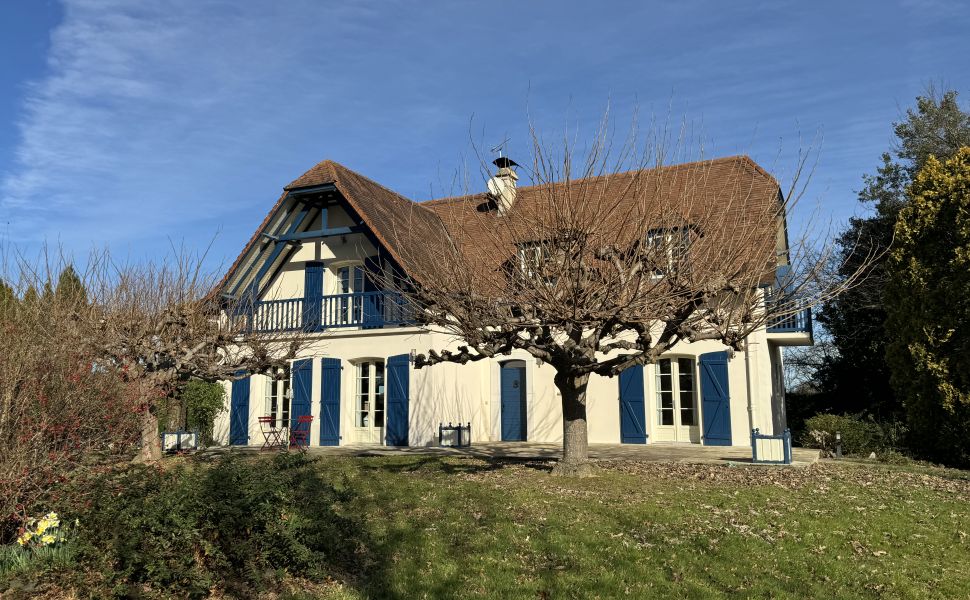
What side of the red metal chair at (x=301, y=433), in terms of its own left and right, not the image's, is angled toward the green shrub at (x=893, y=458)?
left

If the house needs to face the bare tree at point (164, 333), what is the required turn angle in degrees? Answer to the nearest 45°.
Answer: approximately 45° to its right

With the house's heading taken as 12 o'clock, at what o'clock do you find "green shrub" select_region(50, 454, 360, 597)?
The green shrub is roughly at 12 o'clock from the house.

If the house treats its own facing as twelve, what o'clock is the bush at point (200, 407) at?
The bush is roughly at 3 o'clock from the house.

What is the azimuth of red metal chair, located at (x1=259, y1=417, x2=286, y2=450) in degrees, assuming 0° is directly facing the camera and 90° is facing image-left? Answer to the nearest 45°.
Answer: approximately 315°

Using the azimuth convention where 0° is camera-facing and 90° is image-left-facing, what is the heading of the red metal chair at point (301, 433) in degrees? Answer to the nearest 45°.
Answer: approximately 45°

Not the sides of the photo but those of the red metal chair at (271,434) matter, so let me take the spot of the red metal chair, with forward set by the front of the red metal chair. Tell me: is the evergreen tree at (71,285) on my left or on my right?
on my right

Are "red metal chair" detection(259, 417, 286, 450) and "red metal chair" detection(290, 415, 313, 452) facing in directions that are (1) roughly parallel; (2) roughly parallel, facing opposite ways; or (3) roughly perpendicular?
roughly perpendicular

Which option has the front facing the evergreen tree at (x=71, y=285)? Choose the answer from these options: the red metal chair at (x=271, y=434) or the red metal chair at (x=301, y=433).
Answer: the red metal chair at (x=301, y=433)
